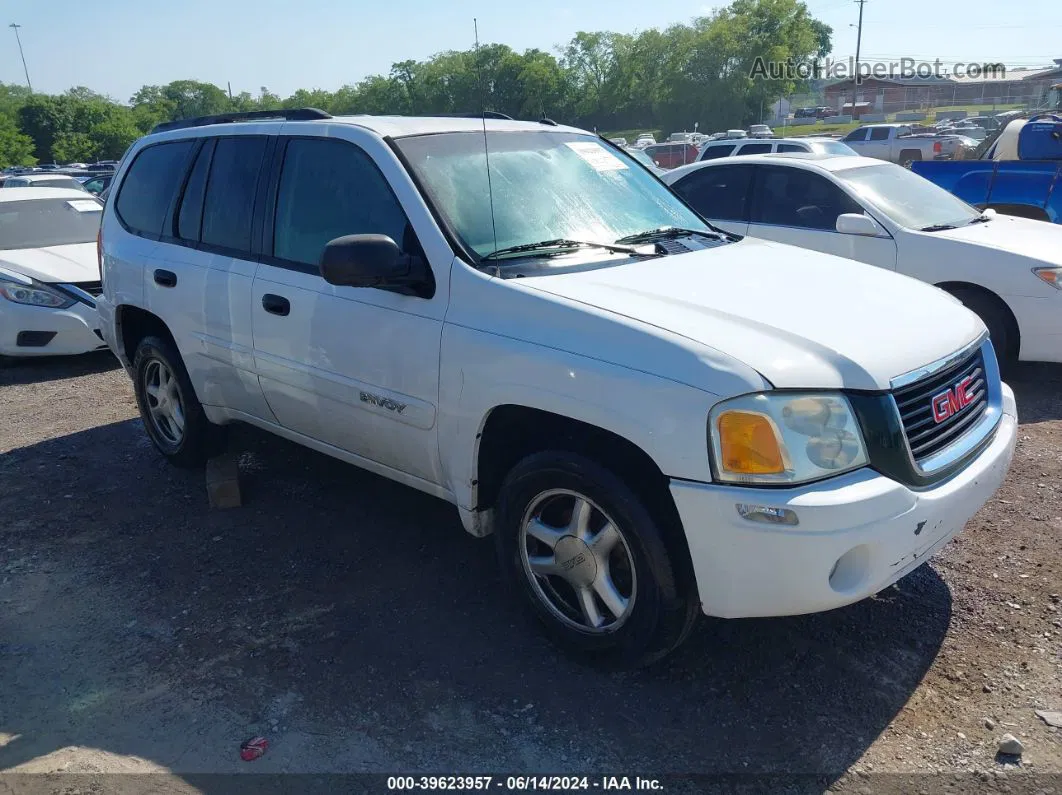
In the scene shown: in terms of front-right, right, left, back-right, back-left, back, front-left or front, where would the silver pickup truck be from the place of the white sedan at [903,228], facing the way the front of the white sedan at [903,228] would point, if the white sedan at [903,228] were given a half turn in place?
front-right

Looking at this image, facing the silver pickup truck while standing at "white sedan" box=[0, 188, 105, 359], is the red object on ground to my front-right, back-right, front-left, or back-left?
back-right

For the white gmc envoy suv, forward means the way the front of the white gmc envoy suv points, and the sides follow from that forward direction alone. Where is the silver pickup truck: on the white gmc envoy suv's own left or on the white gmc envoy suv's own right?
on the white gmc envoy suv's own left

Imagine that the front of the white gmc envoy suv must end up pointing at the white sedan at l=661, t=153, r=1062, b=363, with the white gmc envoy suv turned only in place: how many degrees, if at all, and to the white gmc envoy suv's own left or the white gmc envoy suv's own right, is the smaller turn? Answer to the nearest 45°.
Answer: approximately 90° to the white gmc envoy suv's own left

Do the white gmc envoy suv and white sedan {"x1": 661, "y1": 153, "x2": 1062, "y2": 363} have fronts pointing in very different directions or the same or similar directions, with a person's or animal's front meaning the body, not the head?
same or similar directions

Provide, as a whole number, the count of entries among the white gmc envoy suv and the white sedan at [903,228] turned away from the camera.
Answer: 0

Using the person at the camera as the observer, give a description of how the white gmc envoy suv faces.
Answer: facing the viewer and to the right of the viewer

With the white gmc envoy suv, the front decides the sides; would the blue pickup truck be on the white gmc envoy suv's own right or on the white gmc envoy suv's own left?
on the white gmc envoy suv's own left

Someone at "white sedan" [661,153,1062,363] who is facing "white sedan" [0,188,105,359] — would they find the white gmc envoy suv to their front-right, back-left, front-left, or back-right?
front-left

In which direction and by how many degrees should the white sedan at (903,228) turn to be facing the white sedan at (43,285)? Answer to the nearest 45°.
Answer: approximately 135° to its right

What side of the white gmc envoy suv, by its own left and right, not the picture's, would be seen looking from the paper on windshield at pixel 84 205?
back
